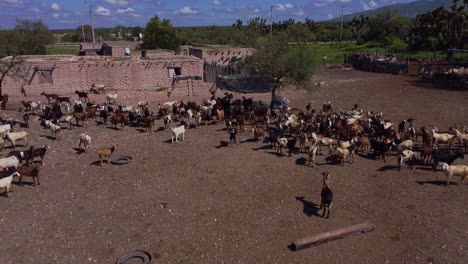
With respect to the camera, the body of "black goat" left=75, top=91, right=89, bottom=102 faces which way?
to the viewer's left

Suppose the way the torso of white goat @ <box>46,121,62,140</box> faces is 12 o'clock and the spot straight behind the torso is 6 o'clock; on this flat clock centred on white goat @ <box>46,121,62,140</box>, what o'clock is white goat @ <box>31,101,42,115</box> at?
white goat @ <box>31,101,42,115</box> is roughly at 1 o'clock from white goat @ <box>46,121,62,140</box>.

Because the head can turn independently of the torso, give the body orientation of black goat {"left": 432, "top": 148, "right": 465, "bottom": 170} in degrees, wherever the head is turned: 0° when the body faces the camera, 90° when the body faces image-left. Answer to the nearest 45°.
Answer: approximately 270°

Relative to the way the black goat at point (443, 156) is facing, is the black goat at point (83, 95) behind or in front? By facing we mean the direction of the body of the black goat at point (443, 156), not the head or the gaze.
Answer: behind
